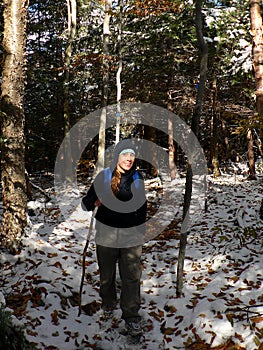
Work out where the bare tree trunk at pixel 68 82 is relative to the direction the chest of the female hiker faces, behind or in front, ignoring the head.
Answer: behind

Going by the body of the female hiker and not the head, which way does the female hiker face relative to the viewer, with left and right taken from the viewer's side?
facing the viewer

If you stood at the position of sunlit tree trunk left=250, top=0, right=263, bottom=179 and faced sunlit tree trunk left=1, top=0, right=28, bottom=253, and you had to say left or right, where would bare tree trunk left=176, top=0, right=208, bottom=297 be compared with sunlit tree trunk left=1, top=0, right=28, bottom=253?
left

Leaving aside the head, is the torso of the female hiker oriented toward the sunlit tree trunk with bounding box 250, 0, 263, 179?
no

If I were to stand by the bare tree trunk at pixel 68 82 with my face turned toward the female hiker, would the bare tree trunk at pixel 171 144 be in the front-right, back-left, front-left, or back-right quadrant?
front-left

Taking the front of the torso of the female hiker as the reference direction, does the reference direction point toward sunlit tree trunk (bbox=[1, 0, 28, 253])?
no

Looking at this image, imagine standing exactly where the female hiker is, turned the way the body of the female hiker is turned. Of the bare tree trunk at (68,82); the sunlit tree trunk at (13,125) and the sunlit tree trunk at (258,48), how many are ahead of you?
0

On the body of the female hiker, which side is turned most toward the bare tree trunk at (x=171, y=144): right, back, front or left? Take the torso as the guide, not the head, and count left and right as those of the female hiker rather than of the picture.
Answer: back
